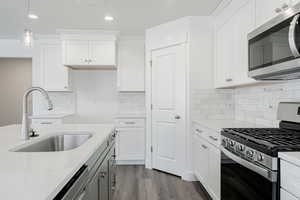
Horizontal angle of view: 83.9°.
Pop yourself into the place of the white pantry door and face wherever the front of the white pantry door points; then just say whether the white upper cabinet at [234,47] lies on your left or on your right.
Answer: on your left

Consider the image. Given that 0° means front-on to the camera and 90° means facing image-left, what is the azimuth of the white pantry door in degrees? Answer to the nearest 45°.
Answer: approximately 45°

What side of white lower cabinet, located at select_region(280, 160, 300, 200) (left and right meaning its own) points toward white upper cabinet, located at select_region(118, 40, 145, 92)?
right

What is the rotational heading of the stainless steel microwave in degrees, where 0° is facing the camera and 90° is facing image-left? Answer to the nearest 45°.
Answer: approximately 45°

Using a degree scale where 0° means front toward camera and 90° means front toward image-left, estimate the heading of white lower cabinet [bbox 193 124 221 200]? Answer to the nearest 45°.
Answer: approximately 45°

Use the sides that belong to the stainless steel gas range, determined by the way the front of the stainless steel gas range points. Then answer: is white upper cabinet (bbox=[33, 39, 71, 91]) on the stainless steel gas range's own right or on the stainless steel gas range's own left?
on the stainless steel gas range's own right

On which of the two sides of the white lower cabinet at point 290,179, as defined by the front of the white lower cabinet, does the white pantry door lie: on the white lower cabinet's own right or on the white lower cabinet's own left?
on the white lower cabinet's own right

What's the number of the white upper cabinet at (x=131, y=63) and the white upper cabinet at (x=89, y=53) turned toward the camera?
2
